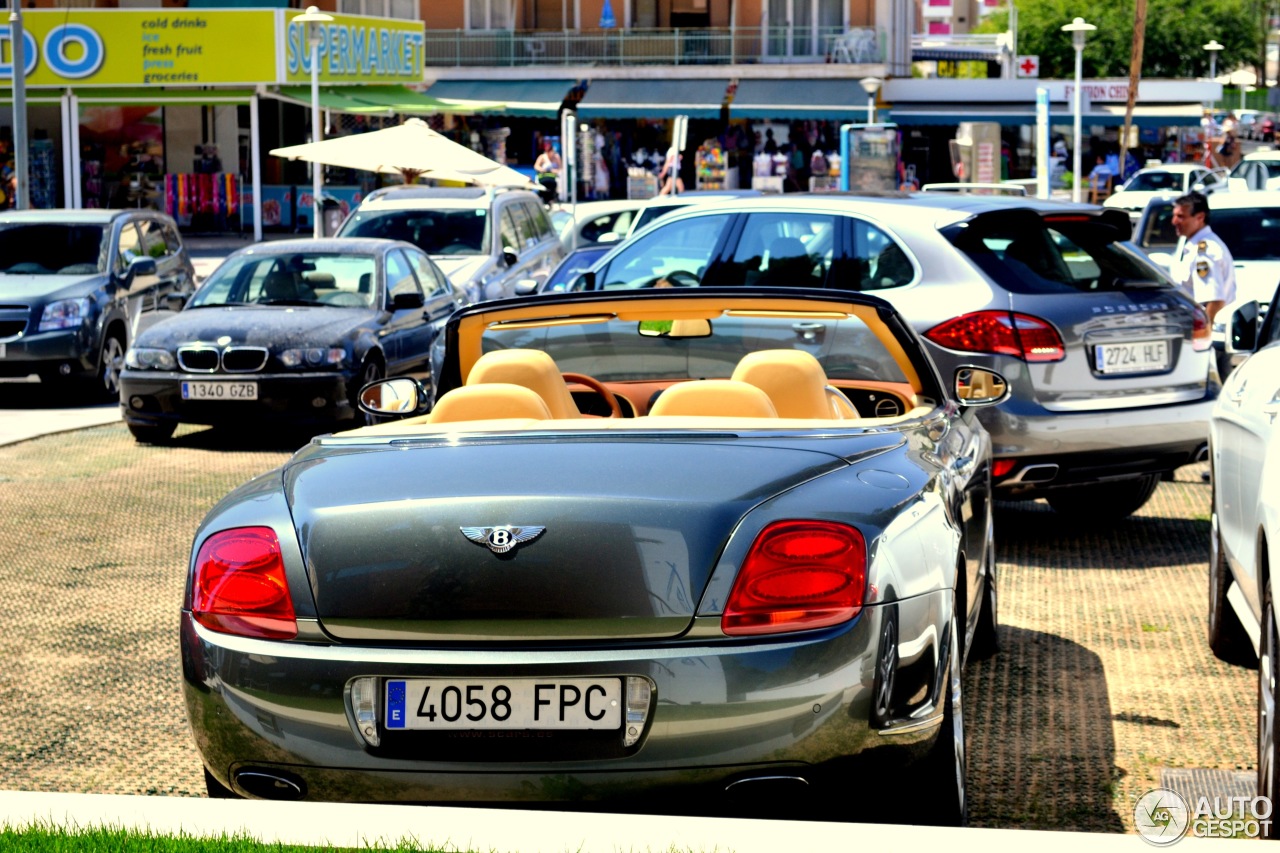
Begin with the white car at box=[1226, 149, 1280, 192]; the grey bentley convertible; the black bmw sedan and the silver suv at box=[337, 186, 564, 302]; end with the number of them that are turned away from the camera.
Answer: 1

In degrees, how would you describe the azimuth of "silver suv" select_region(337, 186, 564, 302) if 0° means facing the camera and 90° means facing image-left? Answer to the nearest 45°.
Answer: approximately 45°

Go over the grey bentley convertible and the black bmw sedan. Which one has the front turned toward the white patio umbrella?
the grey bentley convertible

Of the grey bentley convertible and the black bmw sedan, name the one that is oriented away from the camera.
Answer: the grey bentley convertible

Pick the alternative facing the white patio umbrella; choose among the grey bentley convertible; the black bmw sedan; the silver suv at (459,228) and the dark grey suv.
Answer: the grey bentley convertible

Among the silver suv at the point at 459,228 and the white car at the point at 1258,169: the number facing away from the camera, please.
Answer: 0

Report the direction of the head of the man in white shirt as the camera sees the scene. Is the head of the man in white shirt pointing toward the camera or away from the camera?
toward the camera

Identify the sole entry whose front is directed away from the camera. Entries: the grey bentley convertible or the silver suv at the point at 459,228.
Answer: the grey bentley convertible

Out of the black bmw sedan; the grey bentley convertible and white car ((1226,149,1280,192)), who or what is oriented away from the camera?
the grey bentley convertible

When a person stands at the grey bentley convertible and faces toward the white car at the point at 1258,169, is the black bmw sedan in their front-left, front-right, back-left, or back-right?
front-left

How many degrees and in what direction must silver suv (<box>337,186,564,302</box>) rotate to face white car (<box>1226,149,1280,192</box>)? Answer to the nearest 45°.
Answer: approximately 180°

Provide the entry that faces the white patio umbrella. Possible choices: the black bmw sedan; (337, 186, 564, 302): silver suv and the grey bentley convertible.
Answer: the grey bentley convertible

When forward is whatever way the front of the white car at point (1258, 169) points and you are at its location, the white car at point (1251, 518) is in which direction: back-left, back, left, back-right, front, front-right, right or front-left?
front-left

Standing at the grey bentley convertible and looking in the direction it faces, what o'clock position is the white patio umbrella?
The white patio umbrella is roughly at 12 o'clock from the grey bentley convertible.

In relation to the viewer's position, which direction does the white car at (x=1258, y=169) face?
facing the viewer and to the left of the viewer

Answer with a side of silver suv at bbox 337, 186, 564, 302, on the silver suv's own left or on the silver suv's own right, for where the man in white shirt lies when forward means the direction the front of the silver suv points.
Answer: on the silver suv's own left

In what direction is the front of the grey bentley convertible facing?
away from the camera

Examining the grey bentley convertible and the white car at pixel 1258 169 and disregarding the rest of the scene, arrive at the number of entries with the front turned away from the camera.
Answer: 1

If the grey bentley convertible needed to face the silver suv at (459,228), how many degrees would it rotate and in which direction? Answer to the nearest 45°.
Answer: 0° — it already faces it
